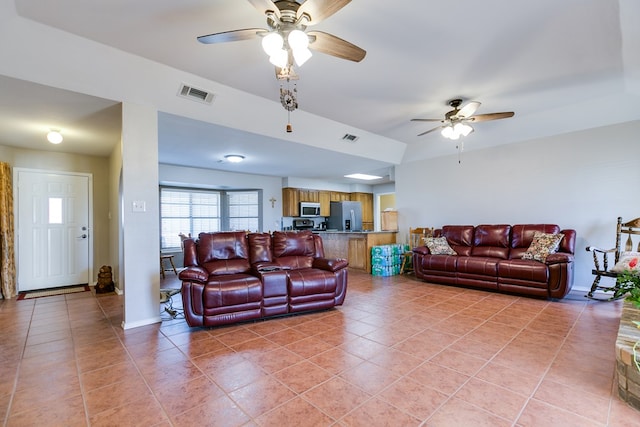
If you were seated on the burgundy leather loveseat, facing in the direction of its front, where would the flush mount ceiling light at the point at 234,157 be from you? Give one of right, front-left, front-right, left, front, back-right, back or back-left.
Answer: back-left

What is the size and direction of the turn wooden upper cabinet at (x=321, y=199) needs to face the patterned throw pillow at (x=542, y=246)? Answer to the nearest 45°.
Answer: approximately 45° to its left

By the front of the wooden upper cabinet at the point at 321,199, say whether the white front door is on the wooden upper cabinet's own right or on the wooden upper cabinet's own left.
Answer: on the wooden upper cabinet's own right

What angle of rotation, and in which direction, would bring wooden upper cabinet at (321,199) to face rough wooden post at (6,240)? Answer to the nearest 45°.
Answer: approximately 45° to its right

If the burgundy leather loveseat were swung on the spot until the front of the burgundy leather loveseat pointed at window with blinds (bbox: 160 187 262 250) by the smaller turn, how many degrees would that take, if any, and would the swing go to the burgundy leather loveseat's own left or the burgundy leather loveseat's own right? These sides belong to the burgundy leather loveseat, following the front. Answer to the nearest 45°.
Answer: approximately 135° to the burgundy leather loveseat's own left

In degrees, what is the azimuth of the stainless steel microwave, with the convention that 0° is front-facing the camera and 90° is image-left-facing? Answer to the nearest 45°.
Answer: approximately 0°

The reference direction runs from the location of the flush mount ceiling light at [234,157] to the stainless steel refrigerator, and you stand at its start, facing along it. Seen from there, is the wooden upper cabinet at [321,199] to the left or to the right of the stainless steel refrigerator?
left

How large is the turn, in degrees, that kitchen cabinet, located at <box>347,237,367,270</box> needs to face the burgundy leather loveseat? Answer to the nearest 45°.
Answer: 0° — it already faces it
